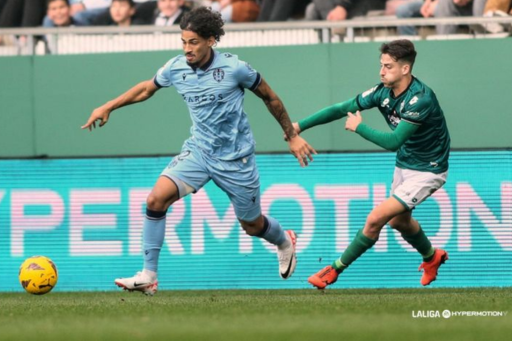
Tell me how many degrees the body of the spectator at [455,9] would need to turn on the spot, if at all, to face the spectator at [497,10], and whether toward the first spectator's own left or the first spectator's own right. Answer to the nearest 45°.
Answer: approximately 90° to the first spectator's own left

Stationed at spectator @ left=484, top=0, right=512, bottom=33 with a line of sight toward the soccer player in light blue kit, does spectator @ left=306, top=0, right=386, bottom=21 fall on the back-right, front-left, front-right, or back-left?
front-right

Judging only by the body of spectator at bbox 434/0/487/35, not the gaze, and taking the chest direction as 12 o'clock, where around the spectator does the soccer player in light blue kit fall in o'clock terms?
The soccer player in light blue kit is roughly at 1 o'clock from the spectator.

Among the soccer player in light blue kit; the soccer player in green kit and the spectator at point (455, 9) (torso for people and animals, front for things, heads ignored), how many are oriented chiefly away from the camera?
0

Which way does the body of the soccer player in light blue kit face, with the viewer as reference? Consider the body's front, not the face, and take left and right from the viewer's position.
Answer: facing the viewer and to the left of the viewer

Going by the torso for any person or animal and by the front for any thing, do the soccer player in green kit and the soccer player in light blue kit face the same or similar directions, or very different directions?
same or similar directions

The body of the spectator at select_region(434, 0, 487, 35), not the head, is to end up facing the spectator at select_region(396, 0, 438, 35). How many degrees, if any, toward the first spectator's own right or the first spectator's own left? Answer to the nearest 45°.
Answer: approximately 90° to the first spectator's own right

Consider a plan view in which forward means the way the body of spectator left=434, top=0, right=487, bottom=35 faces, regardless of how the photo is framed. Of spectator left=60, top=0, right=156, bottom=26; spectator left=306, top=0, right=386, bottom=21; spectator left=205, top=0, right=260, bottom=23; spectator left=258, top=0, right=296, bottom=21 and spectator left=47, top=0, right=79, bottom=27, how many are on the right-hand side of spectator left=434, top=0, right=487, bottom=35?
5

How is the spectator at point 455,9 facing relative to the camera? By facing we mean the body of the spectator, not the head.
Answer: toward the camera

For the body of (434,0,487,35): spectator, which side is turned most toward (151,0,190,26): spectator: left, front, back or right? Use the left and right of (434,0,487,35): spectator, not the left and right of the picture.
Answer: right

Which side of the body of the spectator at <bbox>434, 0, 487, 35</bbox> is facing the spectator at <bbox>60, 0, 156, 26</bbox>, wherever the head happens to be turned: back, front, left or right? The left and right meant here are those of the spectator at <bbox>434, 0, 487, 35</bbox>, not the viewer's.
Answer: right

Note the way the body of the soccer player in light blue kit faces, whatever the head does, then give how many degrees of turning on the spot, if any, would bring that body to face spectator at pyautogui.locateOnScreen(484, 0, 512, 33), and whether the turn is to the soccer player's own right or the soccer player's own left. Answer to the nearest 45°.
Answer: approximately 180°

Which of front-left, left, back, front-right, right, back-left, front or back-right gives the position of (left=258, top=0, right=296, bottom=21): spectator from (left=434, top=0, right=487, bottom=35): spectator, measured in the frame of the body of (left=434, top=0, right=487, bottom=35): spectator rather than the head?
right

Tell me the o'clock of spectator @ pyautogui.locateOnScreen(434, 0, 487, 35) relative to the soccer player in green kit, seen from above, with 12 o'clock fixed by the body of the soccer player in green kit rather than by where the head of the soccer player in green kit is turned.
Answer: The spectator is roughly at 5 o'clock from the soccer player in green kit.

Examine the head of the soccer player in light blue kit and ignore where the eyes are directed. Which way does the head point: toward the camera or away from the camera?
toward the camera

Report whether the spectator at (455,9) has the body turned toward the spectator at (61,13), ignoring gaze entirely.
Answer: no

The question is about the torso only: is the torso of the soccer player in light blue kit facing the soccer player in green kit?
no

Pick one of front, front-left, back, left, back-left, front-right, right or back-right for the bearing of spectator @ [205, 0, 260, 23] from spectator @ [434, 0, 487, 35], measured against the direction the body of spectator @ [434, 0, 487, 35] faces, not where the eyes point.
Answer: right
